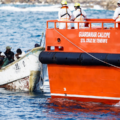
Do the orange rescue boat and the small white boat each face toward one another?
no

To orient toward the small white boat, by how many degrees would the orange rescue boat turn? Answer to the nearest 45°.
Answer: approximately 45° to its left
